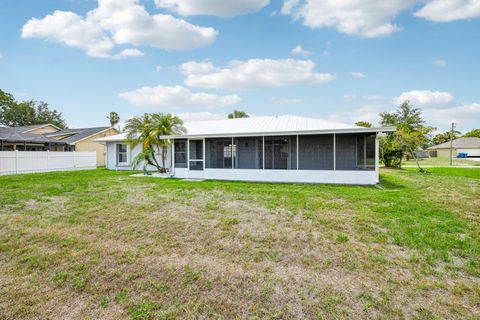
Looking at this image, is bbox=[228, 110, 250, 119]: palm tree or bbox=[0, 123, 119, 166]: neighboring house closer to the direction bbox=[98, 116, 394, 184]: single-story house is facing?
the palm tree

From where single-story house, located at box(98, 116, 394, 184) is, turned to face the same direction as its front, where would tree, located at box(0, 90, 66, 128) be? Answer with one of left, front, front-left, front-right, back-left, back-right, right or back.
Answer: front-left

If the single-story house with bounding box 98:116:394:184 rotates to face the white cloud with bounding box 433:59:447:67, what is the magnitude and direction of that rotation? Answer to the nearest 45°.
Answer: approximately 45° to its right

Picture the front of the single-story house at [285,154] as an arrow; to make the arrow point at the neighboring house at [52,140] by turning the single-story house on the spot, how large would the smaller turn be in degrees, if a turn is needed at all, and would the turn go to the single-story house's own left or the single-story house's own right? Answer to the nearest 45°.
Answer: approximately 45° to the single-story house's own left

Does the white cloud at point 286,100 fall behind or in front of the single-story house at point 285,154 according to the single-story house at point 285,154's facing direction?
in front

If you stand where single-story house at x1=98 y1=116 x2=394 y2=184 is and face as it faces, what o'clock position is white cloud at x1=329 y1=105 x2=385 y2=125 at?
The white cloud is roughly at 1 o'clock from the single-story house.

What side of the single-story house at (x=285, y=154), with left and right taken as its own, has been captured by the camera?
back

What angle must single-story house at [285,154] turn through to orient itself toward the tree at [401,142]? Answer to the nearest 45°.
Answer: approximately 45° to its right

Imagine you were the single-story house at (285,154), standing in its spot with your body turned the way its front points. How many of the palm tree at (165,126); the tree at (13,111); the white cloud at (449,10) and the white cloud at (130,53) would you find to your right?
1
